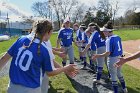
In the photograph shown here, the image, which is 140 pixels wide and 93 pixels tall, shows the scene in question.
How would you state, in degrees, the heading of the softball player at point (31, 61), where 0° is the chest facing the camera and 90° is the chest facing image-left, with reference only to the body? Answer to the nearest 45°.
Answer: approximately 225°

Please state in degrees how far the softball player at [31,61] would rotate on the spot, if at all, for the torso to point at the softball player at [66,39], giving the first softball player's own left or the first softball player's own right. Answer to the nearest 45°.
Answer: approximately 45° to the first softball player's own left

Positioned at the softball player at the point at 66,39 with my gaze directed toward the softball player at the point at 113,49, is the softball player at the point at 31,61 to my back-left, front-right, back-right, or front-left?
front-right

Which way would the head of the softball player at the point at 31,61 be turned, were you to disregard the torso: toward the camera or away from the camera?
away from the camera

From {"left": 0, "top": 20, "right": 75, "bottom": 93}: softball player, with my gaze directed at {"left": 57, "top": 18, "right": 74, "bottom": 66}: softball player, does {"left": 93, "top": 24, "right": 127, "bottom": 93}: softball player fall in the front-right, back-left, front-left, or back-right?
front-right

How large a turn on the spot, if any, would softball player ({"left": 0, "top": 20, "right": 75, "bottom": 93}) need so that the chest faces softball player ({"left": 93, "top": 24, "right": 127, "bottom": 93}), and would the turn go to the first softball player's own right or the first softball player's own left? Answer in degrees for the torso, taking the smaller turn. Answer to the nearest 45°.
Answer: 0° — they already face them

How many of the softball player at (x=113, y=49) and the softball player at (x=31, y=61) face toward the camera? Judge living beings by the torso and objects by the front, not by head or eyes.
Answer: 0

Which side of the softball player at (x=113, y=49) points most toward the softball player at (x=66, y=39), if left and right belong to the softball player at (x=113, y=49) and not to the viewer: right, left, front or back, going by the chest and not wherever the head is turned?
front
